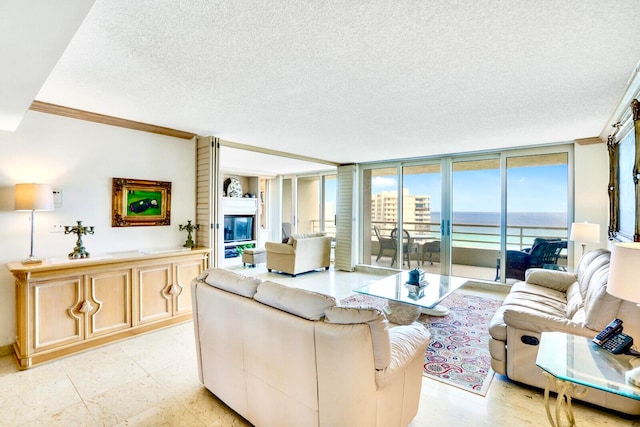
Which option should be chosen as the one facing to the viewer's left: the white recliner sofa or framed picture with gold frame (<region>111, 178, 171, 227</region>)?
the white recliner sofa

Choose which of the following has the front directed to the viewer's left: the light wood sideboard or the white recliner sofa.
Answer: the white recliner sofa

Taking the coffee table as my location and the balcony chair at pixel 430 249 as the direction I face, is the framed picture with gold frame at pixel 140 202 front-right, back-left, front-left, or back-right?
back-left

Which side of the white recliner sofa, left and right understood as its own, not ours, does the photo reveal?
left

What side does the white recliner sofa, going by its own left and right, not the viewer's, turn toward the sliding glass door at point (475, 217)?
right

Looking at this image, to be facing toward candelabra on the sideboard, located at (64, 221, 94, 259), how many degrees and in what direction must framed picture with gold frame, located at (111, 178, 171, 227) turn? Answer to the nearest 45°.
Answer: approximately 90° to its right

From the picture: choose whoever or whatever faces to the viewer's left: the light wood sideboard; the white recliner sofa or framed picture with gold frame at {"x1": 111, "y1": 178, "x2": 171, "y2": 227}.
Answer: the white recliner sofa

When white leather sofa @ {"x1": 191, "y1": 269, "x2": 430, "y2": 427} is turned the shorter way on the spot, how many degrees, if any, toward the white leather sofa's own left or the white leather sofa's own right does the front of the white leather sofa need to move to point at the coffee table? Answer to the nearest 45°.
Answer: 0° — it already faces it

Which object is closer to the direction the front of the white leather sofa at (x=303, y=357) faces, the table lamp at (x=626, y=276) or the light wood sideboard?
the table lamp

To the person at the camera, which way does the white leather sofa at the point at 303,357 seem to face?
facing away from the viewer and to the right of the viewer
